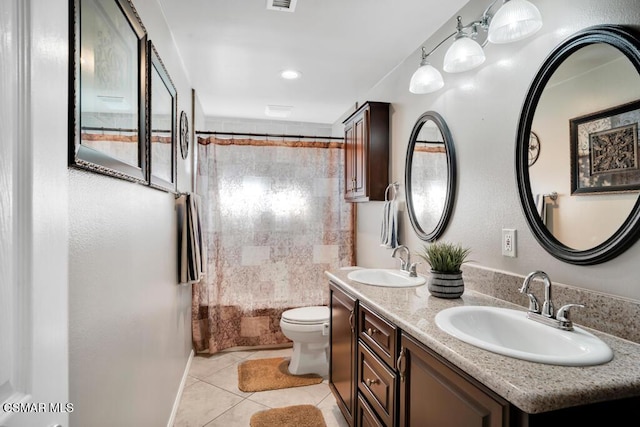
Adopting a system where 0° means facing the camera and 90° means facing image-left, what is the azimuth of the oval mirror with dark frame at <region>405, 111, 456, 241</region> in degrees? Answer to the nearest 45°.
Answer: approximately 45°

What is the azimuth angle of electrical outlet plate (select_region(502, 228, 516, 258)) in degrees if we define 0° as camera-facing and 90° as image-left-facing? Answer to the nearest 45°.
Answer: approximately 45°

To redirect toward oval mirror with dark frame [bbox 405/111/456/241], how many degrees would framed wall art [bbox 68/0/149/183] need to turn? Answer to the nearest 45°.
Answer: approximately 45° to its left

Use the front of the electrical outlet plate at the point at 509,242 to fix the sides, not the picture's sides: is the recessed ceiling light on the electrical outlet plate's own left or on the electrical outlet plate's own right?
on the electrical outlet plate's own right

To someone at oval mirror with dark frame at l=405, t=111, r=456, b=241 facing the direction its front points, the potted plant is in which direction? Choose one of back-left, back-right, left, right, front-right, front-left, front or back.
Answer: front-left

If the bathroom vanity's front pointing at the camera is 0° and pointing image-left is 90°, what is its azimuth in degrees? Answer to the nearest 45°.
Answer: approximately 45°
